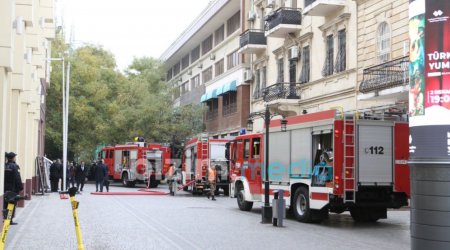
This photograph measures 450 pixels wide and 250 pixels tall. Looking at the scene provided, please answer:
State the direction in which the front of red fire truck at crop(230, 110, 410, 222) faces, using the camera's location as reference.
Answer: facing away from the viewer and to the left of the viewer

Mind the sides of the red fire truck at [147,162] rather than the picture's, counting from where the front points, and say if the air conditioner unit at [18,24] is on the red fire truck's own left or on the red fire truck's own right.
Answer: on the red fire truck's own left

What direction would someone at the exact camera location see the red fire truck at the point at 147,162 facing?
facing away from the viewer and to the left of the viewer

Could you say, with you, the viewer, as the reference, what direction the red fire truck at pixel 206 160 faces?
facing away from the viewer and to the left of the viewer

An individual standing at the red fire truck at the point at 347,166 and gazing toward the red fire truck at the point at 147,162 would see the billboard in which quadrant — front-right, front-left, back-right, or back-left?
back-left
